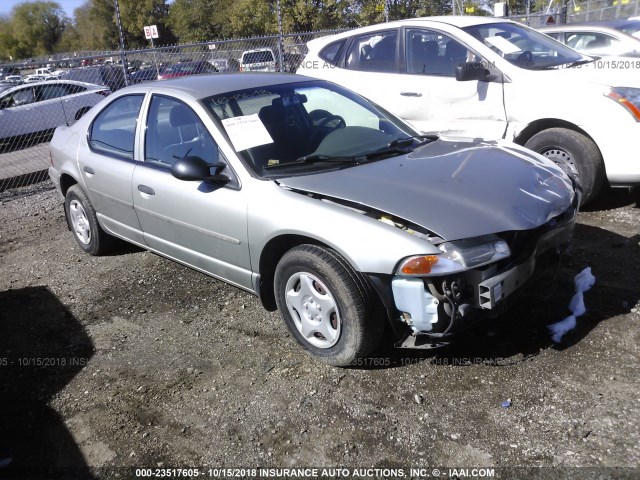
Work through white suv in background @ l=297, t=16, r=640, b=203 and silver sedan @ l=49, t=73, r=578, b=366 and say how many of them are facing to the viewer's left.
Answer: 0

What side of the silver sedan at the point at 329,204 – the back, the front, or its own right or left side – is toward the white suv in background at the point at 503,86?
left

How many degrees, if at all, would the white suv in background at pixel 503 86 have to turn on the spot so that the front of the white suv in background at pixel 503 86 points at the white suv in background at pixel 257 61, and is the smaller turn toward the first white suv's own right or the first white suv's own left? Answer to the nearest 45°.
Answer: approximately 180°

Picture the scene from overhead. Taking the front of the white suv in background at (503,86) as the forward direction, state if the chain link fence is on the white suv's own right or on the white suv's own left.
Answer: on the white suv's own left

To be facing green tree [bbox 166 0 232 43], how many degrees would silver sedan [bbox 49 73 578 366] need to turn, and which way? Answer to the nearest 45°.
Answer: approximately 135° to its left

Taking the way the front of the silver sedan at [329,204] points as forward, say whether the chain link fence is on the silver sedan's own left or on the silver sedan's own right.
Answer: on the silver sedan's own left

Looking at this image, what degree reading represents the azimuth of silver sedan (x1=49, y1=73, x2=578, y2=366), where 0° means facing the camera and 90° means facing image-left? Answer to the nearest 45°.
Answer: approximately 315°

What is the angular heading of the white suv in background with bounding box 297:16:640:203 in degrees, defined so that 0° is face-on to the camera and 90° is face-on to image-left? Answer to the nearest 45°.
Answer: approximately 315°
